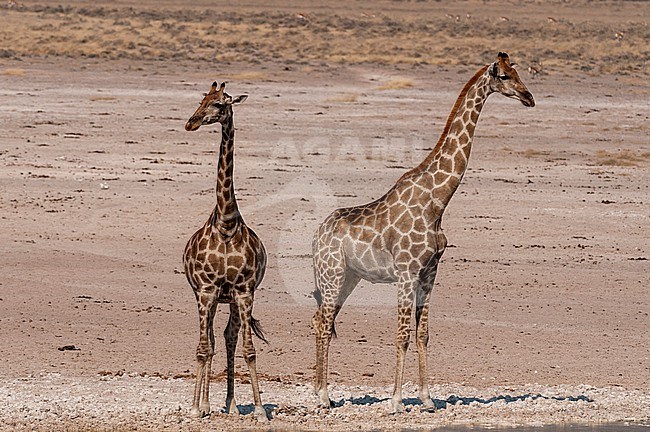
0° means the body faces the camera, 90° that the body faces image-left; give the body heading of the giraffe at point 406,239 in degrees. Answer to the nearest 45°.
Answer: approximately 270°
